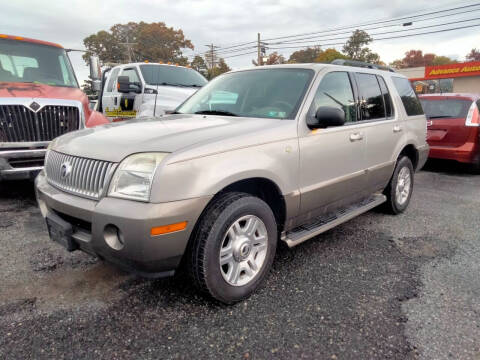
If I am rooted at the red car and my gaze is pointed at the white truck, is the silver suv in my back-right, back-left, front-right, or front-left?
front-left

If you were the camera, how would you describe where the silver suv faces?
facing the viewer and to the left of the viewer

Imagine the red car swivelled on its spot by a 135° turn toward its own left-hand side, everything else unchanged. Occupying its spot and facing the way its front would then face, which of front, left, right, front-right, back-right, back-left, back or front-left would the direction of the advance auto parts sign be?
right

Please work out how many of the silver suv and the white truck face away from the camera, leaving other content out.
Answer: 0

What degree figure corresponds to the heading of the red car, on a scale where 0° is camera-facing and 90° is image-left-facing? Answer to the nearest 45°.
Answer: approximately 225°

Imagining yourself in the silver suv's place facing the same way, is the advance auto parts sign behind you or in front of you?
behind

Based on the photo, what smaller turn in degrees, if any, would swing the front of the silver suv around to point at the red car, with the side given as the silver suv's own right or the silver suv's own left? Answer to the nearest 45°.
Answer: approximately 180°
